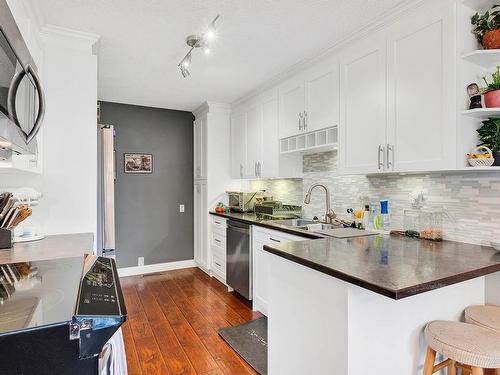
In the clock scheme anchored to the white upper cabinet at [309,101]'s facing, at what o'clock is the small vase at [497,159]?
The small vase is roughly at 9 o'clock from the white upper cabinet.

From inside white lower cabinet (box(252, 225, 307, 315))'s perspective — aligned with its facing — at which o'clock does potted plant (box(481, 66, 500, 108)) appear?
The potted plant is roughly at 9 o'clock from the white lower cabinet.

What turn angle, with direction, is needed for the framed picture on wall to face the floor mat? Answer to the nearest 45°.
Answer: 0° — it already faces it

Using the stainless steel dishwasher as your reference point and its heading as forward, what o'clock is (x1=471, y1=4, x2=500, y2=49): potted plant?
The potted plant is roughly at 9 o'clock from the stainless steel dishwasher.

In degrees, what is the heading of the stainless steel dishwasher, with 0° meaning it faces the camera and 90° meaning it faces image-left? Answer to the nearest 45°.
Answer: approximately 45°

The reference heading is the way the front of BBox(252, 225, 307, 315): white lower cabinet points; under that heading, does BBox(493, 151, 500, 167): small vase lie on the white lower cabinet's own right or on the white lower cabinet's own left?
on the white lower cabinet's own left

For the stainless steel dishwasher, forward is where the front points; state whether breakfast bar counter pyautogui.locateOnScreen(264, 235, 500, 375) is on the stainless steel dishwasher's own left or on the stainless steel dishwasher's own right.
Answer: on the stainless steel dishwasher's own left

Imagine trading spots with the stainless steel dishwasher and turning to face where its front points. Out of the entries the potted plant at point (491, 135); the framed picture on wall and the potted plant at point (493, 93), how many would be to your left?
2

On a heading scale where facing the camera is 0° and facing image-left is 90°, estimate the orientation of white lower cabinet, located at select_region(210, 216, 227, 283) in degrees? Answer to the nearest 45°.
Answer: approximately 45°

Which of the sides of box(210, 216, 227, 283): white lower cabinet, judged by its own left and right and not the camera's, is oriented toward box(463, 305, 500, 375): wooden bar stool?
left

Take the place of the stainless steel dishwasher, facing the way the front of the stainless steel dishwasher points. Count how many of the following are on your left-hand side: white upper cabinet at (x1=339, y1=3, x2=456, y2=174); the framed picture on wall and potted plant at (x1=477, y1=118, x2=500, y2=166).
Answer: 2
